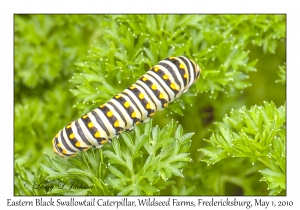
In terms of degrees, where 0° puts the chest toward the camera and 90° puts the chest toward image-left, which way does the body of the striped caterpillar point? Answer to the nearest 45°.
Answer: approximately 225°
